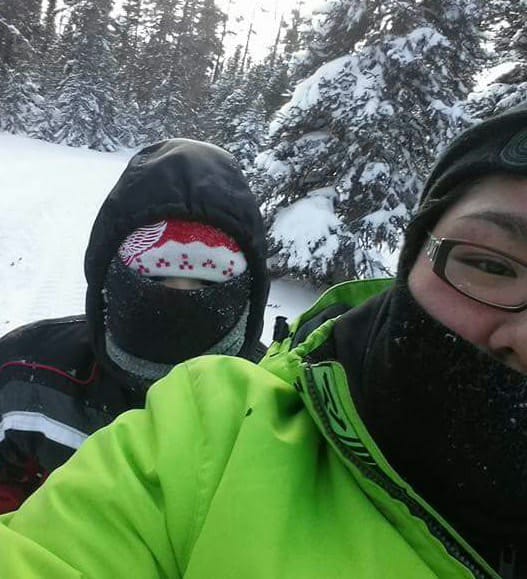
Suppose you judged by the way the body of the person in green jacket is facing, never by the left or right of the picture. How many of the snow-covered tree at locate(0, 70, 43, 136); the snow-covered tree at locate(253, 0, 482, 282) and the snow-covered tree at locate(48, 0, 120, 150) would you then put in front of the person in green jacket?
0

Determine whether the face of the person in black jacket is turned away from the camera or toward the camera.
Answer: toward the camera

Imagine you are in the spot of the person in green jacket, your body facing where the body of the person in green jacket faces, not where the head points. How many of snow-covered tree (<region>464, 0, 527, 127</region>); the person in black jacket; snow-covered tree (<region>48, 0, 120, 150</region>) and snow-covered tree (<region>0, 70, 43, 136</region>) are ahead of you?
0

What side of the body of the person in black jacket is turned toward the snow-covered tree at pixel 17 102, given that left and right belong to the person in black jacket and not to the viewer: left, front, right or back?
back

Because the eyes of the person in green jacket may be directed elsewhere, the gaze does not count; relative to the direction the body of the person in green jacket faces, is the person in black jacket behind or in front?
behind

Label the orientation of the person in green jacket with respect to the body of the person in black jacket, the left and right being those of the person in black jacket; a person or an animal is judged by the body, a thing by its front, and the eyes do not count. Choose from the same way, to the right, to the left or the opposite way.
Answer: the same way

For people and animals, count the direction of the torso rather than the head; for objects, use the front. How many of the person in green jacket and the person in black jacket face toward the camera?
2

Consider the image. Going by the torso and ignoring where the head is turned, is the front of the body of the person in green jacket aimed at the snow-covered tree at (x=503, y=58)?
no

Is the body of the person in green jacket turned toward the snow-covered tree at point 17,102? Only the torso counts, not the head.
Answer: no

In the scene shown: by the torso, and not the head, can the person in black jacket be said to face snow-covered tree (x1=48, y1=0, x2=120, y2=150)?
no

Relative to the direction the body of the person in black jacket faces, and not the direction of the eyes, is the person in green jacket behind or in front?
in front

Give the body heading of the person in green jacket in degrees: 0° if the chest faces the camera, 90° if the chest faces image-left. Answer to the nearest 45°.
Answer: approximately 0°

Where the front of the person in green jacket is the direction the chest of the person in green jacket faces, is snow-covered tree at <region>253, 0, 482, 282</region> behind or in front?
behind

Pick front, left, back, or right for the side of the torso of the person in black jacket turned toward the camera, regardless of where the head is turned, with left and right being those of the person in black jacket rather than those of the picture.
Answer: front

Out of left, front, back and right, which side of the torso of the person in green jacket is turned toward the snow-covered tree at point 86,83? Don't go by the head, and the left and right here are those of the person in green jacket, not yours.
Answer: back
